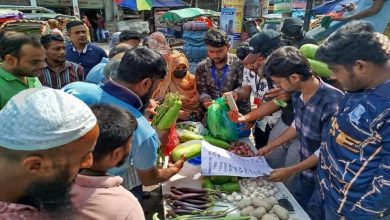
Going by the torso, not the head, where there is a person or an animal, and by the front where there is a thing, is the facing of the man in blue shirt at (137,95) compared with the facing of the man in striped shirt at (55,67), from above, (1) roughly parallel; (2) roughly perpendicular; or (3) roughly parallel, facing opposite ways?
roughly perpendicular

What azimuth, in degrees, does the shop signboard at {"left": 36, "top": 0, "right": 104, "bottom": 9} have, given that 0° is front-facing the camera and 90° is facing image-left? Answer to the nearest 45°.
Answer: approximately 0°

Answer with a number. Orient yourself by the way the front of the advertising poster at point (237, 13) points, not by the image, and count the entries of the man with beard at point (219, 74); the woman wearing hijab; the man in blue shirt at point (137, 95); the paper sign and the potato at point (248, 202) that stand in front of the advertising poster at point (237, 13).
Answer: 5

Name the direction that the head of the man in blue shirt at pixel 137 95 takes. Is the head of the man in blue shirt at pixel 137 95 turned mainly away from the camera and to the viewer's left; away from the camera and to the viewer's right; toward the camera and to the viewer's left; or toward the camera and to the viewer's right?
away from the camera and to the viewer's right

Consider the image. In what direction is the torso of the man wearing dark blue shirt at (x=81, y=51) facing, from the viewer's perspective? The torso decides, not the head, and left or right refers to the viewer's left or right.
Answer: facing the viewer and to the right of the viewer

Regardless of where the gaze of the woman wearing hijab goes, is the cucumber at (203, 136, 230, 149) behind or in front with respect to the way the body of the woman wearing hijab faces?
in front

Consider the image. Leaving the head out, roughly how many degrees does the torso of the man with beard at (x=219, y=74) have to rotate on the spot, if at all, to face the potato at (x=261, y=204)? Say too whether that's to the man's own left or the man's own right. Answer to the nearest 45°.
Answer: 0° — they already face it

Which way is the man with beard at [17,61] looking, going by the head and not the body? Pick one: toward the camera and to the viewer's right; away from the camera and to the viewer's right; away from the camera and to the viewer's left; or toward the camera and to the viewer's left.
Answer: toward the camera and to the viewer's right

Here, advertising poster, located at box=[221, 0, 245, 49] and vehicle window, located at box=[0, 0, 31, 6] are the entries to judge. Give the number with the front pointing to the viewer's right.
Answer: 0
